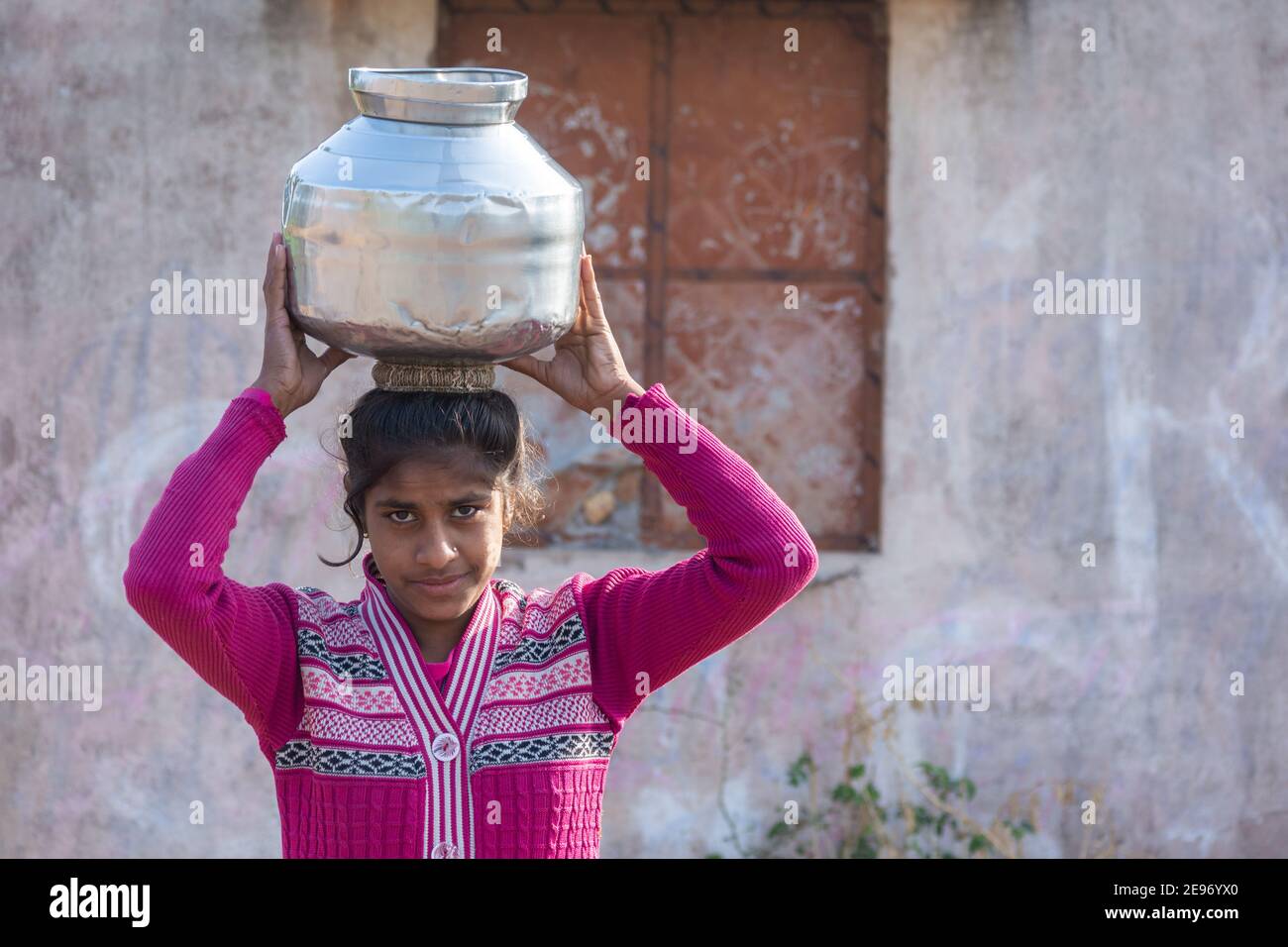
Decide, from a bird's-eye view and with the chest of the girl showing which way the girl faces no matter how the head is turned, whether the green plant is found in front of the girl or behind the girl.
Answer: behind

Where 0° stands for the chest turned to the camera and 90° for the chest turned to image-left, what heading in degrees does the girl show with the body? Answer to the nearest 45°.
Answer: approximately 0°
